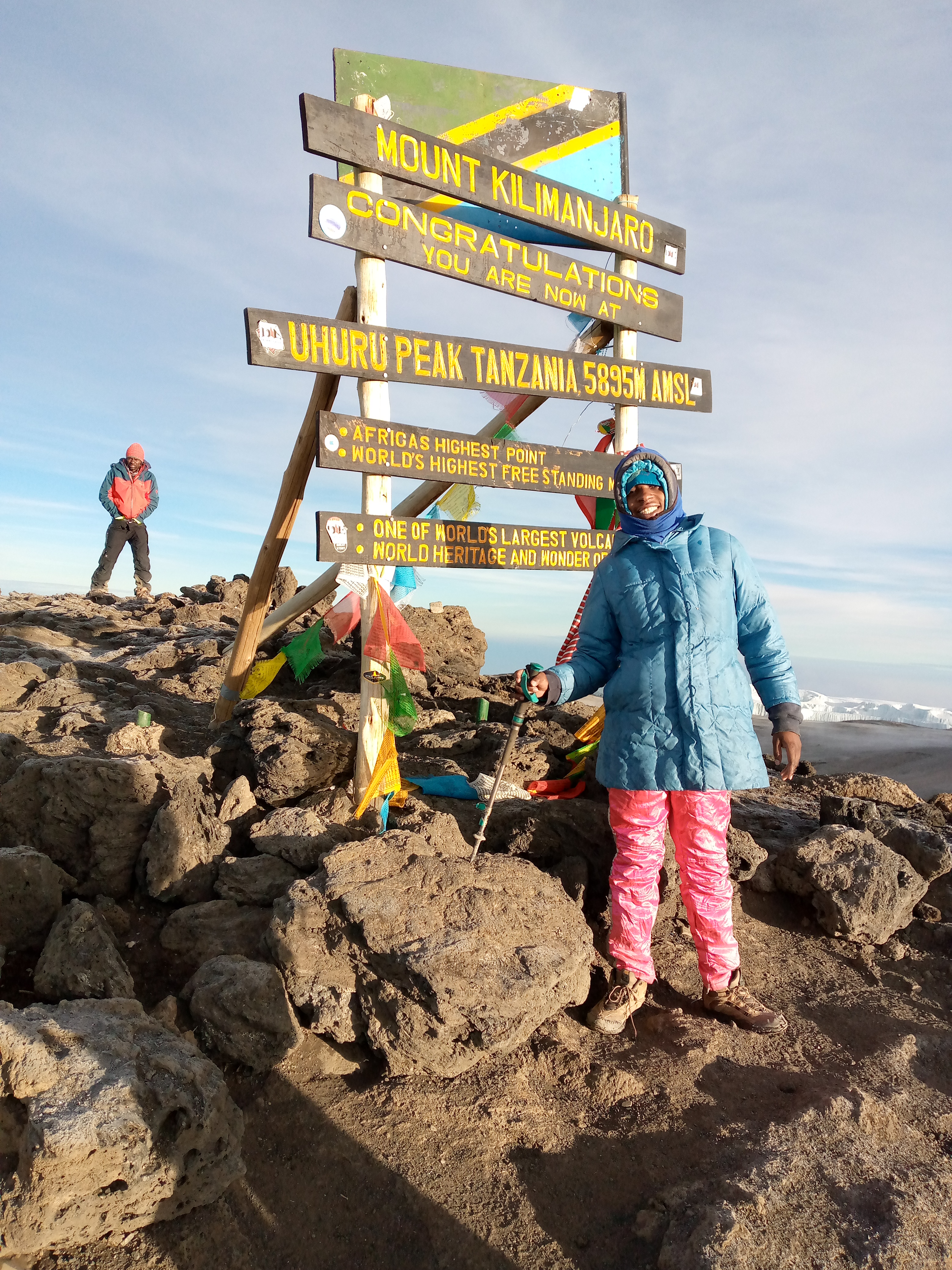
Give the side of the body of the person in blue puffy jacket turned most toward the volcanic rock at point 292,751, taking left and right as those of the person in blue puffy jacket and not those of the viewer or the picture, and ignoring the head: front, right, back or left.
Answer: right

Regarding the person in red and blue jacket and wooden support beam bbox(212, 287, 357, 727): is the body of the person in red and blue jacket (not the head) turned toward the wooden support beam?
yes

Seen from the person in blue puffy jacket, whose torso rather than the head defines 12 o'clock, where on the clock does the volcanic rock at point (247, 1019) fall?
The volcanic rock is roughly at 2 o'clock from the person in blue puffy jacket.

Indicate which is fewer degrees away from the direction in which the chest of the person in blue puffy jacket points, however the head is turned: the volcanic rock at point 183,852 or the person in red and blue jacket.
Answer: the volcanic rock

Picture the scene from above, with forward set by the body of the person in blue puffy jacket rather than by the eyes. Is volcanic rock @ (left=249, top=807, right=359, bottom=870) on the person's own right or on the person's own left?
on the person's own right

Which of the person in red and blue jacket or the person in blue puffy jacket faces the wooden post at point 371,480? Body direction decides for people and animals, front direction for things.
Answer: the person in red and blue jacket

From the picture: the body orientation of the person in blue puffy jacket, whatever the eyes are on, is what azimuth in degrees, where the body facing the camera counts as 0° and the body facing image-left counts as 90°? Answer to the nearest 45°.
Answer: approximately 0°

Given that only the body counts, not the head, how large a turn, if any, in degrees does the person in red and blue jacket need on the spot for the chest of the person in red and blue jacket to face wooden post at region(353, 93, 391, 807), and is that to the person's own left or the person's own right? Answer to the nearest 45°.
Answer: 0° — they already face it

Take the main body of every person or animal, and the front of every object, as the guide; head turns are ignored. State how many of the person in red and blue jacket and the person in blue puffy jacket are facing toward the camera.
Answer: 2
